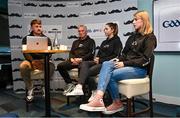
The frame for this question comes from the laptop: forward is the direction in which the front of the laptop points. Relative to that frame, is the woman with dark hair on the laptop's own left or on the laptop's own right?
on the laptop's own right

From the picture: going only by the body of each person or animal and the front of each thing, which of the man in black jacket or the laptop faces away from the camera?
the laptop

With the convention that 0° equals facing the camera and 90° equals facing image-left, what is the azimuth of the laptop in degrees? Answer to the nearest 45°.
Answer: approximately 180°

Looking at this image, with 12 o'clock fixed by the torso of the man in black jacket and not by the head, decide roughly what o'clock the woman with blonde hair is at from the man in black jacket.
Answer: The woman with blonde hair is roughly at 10 o'clock from the man in black jacket.

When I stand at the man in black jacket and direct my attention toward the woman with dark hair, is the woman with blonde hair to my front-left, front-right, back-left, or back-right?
front-right

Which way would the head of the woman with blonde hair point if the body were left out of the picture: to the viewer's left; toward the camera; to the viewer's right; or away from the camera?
to the viewer's left

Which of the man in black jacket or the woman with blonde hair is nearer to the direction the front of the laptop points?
the man in black jacket

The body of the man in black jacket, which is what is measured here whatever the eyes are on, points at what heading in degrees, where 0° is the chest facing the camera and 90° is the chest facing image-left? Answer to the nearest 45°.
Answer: approximately 45°

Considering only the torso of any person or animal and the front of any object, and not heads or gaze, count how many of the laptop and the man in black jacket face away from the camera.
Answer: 1

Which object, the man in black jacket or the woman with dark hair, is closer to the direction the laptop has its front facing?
the man in black jacket

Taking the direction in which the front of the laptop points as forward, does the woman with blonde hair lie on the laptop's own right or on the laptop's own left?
on the laptop's own right

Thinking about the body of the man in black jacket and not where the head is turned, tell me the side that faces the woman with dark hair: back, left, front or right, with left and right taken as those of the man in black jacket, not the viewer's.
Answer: left
